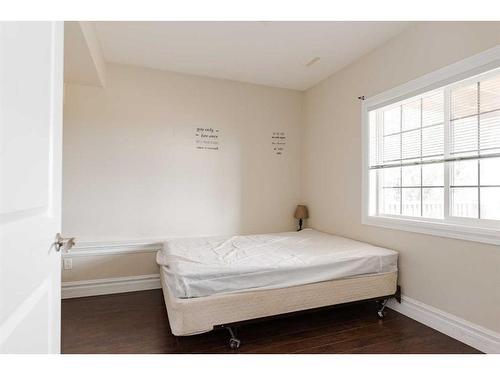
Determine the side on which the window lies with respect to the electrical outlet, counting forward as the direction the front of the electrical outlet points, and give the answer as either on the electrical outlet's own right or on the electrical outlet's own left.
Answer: on the electrical outlet's own left

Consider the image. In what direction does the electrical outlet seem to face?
toward the camera

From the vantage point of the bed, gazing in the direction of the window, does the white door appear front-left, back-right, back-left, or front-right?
back-right

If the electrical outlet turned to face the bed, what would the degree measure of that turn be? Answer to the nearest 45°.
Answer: approximately 45° to its left

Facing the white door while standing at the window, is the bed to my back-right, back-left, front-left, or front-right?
front-right
